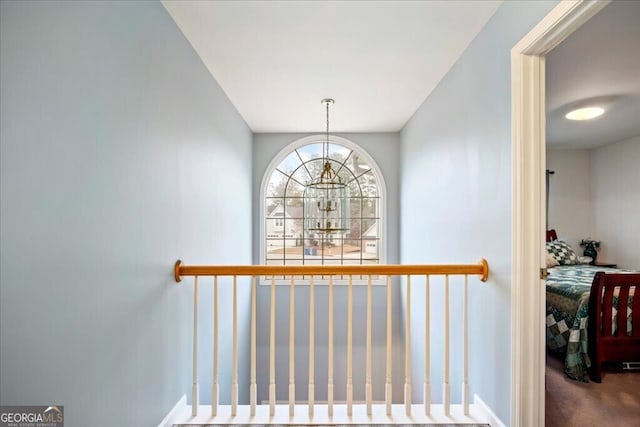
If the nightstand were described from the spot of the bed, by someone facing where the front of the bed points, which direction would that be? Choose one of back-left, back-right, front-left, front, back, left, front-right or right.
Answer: back-left

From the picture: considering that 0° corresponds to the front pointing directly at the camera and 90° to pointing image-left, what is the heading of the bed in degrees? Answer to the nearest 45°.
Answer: approximately 315°

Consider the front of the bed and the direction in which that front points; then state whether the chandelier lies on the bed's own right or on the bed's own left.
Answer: on the bed's own right
